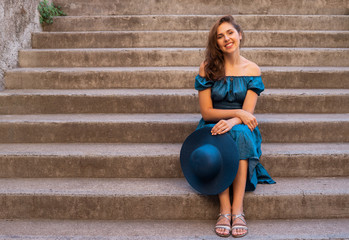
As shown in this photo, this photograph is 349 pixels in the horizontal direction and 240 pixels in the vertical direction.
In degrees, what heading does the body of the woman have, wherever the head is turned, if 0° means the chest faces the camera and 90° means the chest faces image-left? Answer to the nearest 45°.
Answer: approximately 0°

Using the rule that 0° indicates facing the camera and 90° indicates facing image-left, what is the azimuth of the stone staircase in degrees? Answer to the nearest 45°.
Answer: approximately 0°

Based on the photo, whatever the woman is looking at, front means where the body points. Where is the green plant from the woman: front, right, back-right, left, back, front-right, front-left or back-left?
back-right
